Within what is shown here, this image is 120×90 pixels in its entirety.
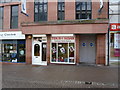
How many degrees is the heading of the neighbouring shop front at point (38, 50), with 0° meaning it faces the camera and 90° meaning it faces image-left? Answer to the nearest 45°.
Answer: approximately 0°

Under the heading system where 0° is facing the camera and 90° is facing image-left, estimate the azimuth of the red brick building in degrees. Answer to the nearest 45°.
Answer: approximately 0°
